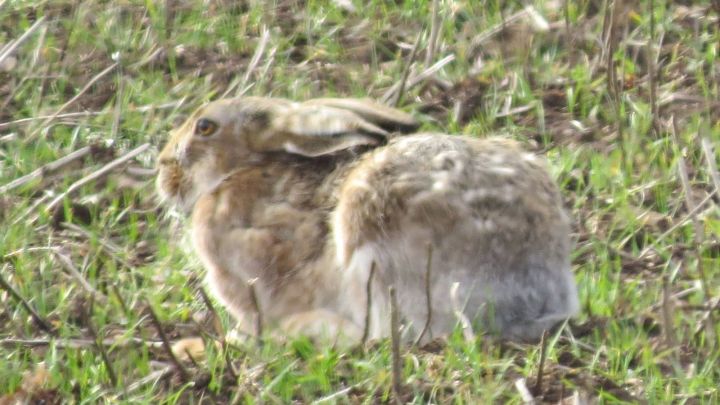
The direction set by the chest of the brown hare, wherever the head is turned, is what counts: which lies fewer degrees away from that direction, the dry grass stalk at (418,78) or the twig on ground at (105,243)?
the twig on ground

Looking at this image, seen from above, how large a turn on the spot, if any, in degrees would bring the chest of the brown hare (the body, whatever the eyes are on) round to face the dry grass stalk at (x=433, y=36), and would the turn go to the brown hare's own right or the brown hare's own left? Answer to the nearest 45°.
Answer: approximately 90° to the brown hare's own right

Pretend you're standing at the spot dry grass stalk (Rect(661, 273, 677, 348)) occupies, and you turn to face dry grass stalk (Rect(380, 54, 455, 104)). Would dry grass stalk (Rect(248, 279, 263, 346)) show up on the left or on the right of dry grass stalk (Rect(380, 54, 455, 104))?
left

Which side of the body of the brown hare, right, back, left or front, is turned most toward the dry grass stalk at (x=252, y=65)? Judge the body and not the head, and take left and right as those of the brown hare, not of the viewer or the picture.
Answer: right

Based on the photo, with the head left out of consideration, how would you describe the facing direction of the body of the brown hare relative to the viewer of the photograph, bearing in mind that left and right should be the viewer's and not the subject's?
facing to the left of the viewer

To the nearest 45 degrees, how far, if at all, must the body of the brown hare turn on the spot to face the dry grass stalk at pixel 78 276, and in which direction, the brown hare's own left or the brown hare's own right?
0° — it already faces it
